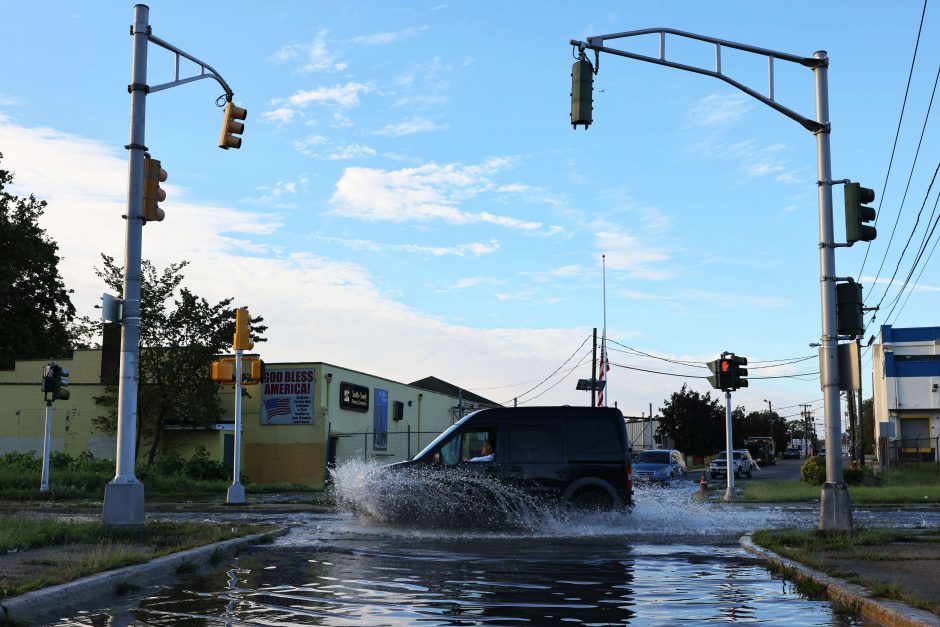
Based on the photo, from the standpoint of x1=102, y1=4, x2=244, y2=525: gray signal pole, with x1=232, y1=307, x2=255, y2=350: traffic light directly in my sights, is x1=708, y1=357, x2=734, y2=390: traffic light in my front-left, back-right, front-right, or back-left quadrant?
front-right

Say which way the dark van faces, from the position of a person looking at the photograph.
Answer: facing to the left of the viewer

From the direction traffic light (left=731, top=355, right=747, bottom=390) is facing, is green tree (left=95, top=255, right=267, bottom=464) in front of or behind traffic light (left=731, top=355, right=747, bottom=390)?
behind

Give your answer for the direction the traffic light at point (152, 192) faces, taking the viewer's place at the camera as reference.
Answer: facing to the right of the viewer

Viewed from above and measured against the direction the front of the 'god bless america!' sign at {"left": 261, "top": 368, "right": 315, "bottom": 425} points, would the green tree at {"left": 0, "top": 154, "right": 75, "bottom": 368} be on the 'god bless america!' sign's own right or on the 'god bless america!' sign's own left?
on the 'god bless america!' sign's own right

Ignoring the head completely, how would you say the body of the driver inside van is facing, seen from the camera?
to the viewer's left

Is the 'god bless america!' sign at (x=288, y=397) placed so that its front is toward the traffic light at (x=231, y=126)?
yes

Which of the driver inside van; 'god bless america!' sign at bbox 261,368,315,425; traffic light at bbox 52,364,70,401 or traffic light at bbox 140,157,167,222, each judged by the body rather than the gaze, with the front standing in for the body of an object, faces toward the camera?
the 'god bless america!' sign

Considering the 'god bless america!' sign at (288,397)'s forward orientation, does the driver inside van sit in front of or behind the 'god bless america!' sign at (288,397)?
in front

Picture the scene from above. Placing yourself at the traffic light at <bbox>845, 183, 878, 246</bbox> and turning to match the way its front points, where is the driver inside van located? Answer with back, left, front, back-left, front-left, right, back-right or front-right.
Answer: back

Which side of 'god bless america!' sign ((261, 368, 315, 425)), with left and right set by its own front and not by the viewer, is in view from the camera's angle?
front
